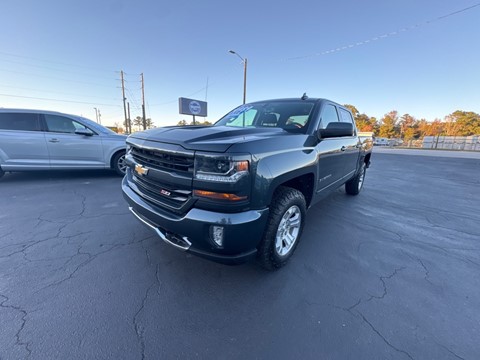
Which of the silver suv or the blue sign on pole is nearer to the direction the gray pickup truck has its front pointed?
the silver suv

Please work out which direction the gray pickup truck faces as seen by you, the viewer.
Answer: facing the viewer and to the left of the viewer

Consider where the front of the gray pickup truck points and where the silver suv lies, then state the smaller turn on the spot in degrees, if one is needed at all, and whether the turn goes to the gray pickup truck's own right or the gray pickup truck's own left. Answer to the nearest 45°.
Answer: approximately 90° to the gray pickup truck's own right

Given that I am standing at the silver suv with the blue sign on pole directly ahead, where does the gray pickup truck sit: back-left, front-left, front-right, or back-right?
back-right

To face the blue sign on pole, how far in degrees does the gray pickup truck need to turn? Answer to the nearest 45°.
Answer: approximately 135° to its right

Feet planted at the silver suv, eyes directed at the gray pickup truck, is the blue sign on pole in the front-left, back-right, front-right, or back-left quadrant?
back-left
